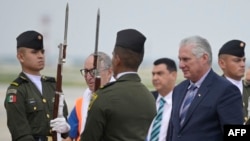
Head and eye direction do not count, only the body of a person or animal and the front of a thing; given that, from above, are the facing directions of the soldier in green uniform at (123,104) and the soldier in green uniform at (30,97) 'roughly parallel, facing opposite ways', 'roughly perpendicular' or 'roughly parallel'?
roughly parallel, facing opposite ways

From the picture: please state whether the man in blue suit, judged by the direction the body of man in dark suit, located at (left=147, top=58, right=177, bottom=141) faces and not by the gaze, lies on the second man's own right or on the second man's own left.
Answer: on the second man's own left

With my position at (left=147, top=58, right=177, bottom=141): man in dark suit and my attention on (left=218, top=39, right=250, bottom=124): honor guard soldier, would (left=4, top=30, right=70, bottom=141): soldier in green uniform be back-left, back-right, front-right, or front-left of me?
back-right

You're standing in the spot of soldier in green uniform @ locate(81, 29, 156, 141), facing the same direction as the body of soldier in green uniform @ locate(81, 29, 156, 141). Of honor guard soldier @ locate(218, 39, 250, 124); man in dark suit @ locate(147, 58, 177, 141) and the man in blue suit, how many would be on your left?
0

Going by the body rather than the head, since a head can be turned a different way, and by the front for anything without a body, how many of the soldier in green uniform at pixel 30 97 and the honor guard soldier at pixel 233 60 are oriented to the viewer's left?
0

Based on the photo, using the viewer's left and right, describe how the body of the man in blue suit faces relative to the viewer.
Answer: facing the viewer and to the left of the viewer

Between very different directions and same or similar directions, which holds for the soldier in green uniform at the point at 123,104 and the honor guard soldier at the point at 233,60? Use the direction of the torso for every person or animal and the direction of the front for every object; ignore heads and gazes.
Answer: very different directions

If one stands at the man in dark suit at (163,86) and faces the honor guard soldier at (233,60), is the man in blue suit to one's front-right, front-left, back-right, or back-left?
front-right

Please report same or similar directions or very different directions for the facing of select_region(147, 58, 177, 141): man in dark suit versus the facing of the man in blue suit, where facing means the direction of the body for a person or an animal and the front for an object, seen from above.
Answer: same or similar directions

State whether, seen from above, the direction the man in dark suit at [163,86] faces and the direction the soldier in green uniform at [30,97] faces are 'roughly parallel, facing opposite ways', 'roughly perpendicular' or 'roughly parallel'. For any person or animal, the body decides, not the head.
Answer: roughly perpendicular

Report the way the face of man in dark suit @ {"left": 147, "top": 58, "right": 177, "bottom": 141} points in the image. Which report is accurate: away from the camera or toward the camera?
toward the camera

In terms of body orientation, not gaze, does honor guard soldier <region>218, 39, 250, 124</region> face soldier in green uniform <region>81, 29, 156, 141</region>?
no
